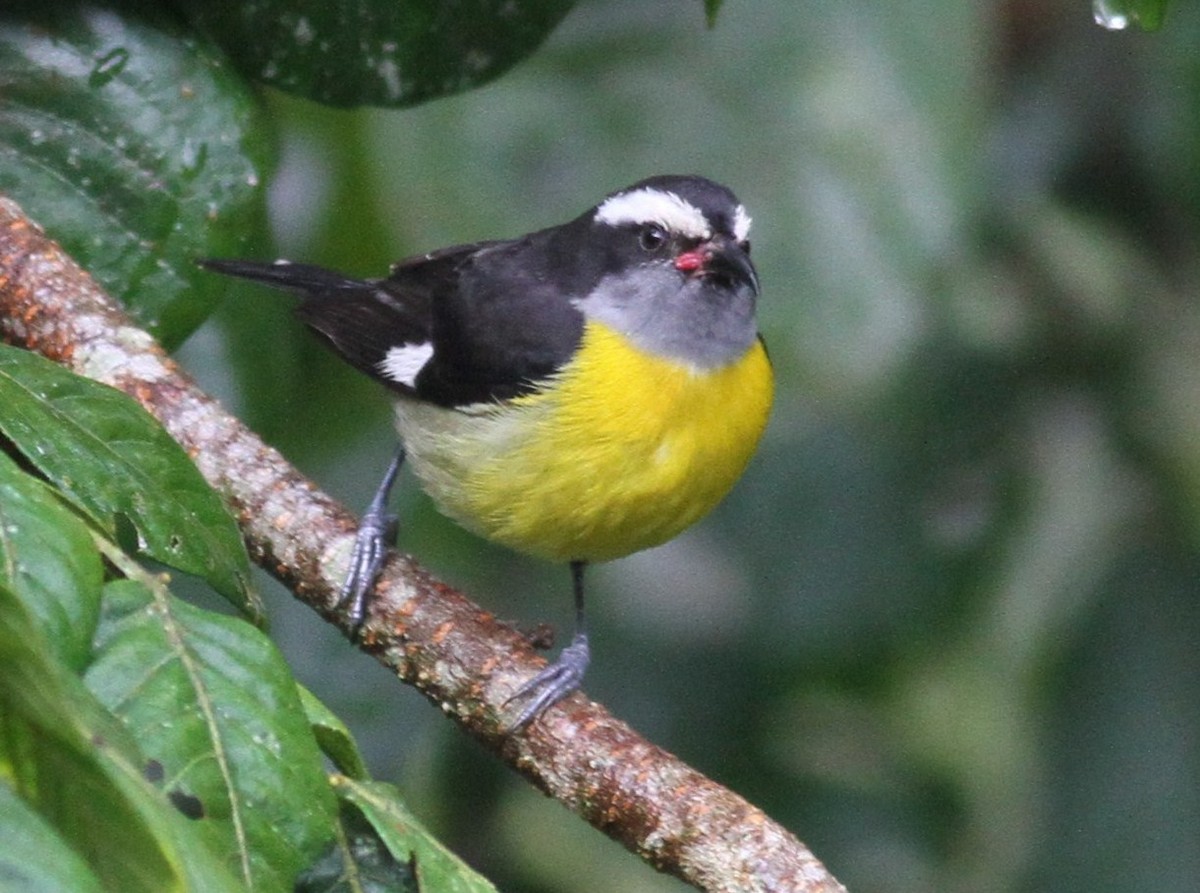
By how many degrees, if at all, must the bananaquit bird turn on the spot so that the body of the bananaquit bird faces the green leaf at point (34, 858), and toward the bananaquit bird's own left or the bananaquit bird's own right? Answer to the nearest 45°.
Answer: approximately 45° to the bananaquit bird's own right

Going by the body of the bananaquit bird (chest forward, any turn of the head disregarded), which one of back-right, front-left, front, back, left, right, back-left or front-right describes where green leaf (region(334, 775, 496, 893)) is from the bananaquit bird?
front-right

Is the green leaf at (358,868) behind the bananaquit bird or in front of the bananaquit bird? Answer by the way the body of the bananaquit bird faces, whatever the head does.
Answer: in front

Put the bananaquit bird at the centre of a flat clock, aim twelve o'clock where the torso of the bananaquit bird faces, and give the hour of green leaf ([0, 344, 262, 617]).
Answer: The green leaf is roughly at 4 o'clock from the bananaquit bird.

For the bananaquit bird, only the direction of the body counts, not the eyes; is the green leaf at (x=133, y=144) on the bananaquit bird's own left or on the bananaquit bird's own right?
on the bananaquit bird's own right

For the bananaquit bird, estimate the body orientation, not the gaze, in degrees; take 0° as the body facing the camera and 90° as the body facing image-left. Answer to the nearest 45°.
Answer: approximately 315°

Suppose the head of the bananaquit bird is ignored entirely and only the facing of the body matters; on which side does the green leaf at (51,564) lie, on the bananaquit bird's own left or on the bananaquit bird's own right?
on the bananaquit bird's own right

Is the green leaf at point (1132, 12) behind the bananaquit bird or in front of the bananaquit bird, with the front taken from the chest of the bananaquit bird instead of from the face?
in front
